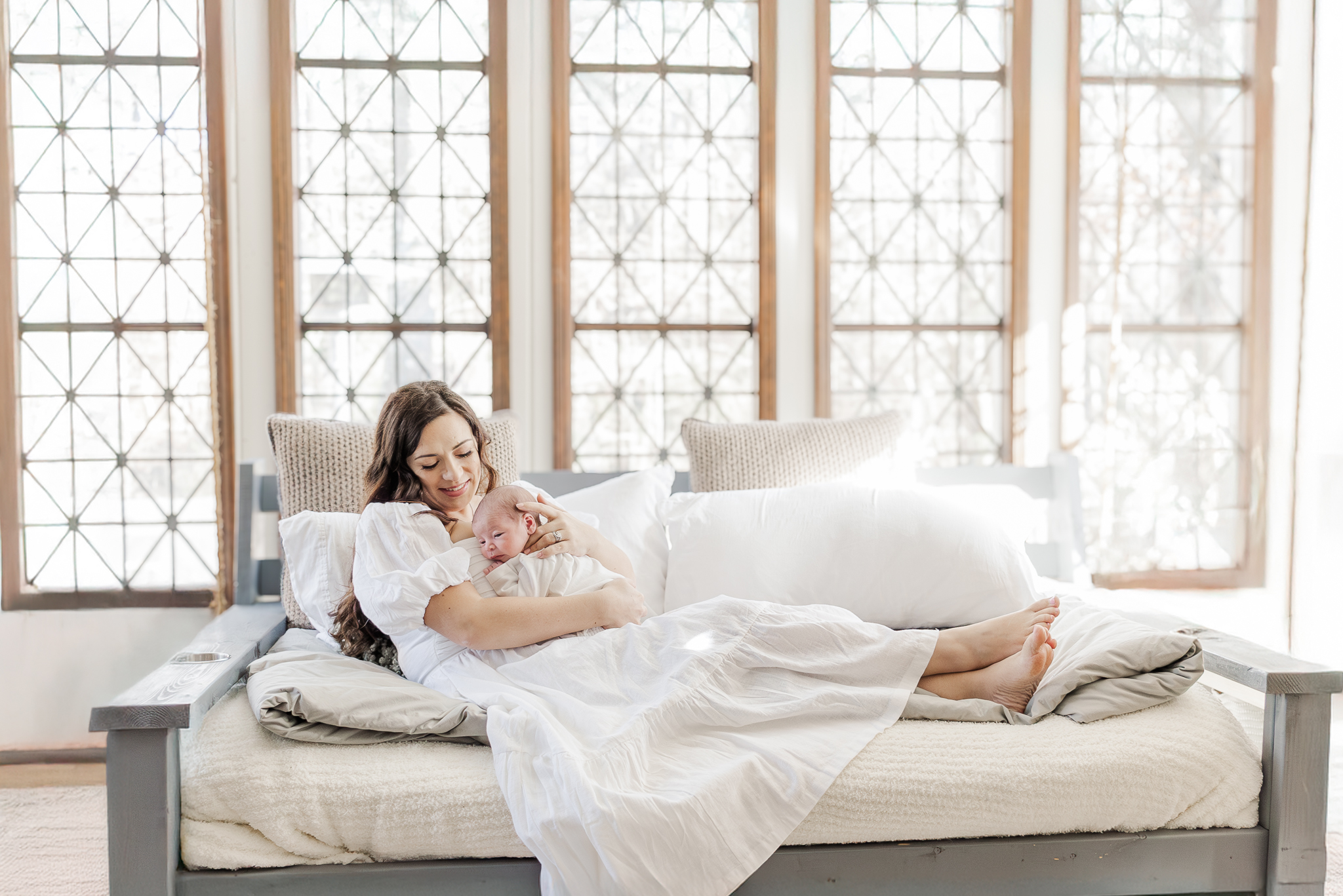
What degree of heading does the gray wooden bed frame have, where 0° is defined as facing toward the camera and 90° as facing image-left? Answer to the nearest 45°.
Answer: approximately 0°

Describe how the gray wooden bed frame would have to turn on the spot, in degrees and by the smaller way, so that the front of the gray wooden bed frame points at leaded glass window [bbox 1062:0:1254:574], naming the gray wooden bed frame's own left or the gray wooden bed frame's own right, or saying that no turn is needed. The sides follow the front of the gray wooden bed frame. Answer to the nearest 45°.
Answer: approximately 135° to the gray wooden bed frame's own left

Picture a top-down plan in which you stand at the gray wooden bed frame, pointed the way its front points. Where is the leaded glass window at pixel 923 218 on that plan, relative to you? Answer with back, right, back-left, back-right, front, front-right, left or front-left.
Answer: back
